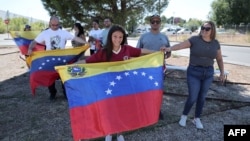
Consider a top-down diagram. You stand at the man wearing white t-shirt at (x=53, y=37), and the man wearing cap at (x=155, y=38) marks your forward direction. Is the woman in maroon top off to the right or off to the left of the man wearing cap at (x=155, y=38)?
right

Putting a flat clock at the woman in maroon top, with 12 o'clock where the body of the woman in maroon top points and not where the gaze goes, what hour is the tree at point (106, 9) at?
The tree is roughly at 6 o'clock from the woman in maroon top.

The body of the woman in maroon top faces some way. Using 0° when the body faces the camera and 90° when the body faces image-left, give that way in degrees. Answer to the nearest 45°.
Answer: approximately 0°

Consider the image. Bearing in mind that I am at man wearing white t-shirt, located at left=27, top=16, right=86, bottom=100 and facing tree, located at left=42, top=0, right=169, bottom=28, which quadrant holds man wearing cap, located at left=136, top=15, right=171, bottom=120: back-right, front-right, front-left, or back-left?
back-right

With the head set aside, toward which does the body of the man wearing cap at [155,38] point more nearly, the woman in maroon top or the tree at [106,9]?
the woman in maroon top

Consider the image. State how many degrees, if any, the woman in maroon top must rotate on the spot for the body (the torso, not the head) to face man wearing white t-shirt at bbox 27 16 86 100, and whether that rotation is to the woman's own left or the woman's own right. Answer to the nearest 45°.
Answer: approximately 135° to the woman's own right

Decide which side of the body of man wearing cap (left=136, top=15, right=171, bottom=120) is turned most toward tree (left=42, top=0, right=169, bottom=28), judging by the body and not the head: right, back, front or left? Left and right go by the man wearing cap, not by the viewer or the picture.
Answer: back

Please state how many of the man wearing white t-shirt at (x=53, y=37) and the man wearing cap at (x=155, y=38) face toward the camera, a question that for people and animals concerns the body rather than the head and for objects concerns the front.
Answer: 2
